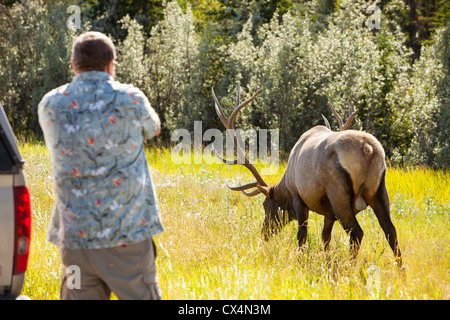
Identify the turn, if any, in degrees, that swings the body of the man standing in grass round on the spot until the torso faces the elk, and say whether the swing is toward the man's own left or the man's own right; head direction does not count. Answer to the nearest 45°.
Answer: approximately 45° to the man's own right

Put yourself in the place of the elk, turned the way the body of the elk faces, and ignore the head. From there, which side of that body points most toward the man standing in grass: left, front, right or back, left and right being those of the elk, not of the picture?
left

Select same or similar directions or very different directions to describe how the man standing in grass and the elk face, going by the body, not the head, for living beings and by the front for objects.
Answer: same or similar directions

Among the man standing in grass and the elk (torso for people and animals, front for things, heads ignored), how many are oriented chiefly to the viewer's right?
0

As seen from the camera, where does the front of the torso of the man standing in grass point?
away from the camera

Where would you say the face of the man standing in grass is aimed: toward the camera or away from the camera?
away from the camera

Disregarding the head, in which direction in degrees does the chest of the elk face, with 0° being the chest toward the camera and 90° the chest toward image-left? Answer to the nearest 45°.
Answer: approximately 135°
